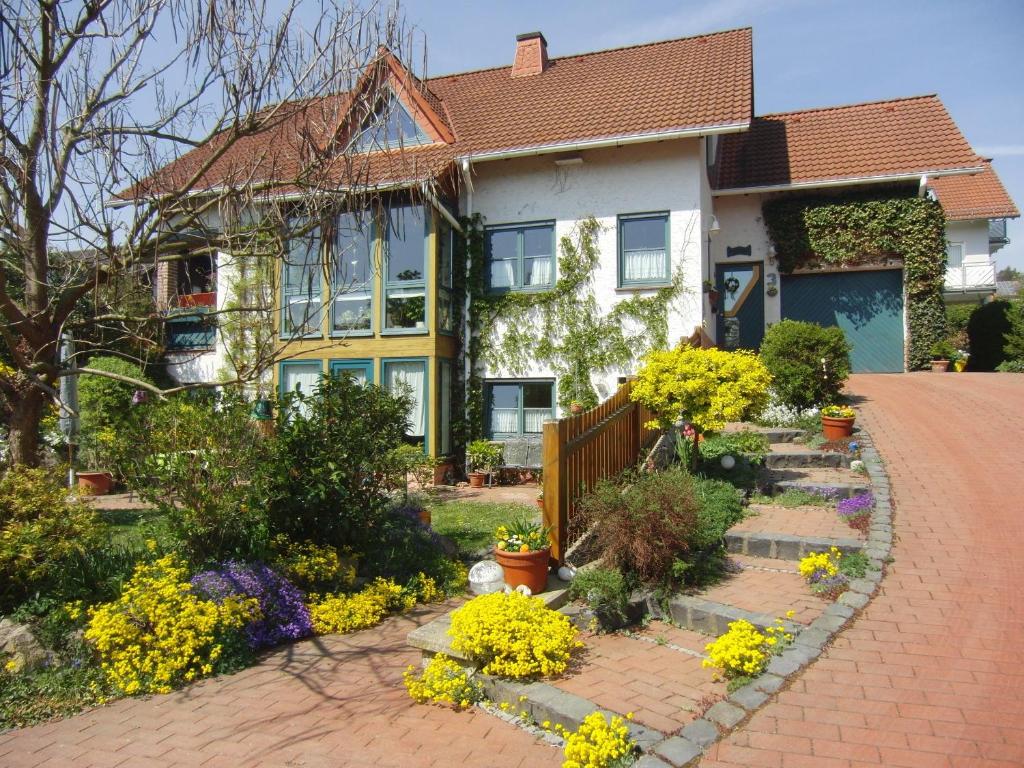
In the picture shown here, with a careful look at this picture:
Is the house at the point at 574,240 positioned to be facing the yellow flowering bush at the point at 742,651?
yes

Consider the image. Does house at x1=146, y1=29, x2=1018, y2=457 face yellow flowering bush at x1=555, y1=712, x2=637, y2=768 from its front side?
yes

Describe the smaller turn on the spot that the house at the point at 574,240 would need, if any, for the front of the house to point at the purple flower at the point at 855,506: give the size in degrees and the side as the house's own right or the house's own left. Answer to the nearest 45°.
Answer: approximately 45° to the house's own left

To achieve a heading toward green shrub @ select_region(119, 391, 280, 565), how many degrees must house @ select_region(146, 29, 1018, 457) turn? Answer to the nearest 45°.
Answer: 0° — it already faces it

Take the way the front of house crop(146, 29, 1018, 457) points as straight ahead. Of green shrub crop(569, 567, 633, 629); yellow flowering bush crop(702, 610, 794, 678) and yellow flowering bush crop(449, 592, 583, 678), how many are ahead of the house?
3

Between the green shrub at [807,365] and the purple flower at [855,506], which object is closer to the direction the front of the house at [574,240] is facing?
the purple flower

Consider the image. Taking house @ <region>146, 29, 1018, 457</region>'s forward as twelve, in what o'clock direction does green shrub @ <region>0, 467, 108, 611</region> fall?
The green shrub is roughly at 1 o'clock from the house.

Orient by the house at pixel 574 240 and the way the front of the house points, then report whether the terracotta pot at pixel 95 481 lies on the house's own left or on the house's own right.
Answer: on the house's own right

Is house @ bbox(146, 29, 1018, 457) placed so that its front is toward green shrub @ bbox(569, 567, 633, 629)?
yes

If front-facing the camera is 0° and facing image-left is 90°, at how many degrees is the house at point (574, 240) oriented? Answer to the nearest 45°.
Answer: approximately 0°

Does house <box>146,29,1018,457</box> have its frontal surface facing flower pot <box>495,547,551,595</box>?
yes

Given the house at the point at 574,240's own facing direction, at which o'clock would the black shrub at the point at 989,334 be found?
The black shrub is roughly at 8 o'clock from the house.

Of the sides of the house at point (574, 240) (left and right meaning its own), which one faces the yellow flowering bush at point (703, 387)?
front

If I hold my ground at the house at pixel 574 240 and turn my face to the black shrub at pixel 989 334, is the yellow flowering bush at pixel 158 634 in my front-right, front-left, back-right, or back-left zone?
back-right
